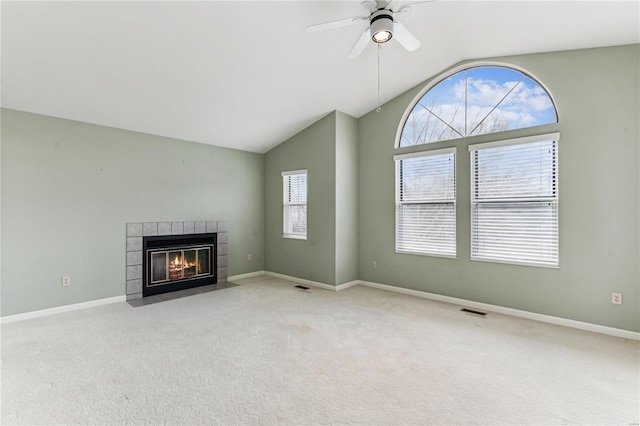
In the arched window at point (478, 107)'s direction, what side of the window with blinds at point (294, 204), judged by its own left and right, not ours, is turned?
left

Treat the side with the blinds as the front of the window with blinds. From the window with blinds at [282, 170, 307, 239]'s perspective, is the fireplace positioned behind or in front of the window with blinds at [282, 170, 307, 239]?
in front

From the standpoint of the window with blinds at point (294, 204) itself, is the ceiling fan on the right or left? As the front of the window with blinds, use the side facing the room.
on its left

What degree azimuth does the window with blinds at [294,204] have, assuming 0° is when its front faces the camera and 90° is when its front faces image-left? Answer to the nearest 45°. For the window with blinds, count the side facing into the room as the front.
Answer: approximately 45°

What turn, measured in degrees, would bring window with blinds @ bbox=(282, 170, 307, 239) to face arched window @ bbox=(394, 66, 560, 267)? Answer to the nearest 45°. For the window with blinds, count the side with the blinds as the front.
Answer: approximately 90° to its left

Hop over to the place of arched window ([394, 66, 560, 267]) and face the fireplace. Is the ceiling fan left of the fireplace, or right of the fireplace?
left

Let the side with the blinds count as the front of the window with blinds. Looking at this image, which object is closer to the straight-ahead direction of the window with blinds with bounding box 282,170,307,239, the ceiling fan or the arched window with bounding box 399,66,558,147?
the ceiling fan
